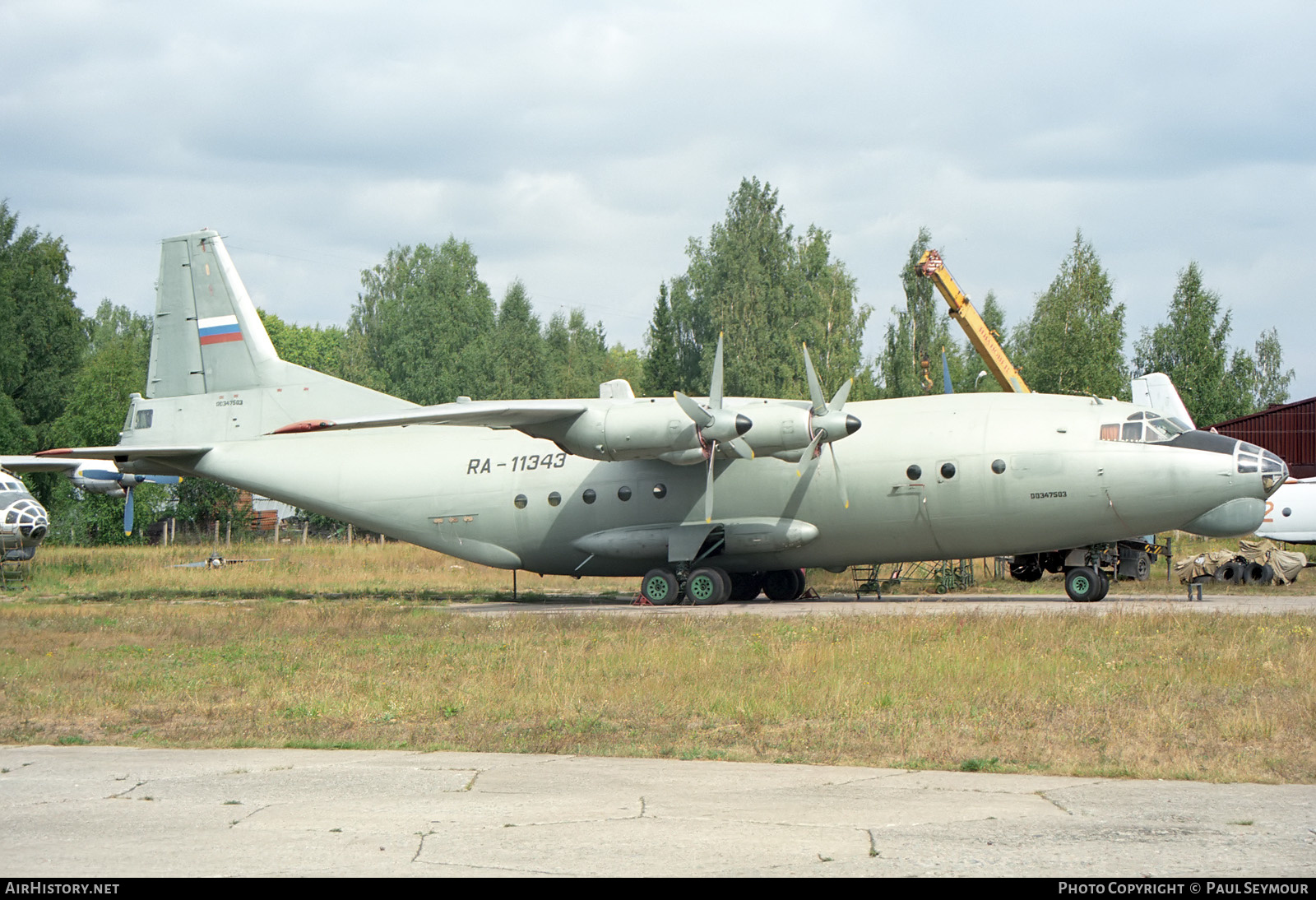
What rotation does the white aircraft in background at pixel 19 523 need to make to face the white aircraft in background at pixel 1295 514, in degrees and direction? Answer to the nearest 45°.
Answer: approximately 45° to its left

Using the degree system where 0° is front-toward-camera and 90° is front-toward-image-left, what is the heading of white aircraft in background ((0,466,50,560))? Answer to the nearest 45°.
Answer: approximately 315°
